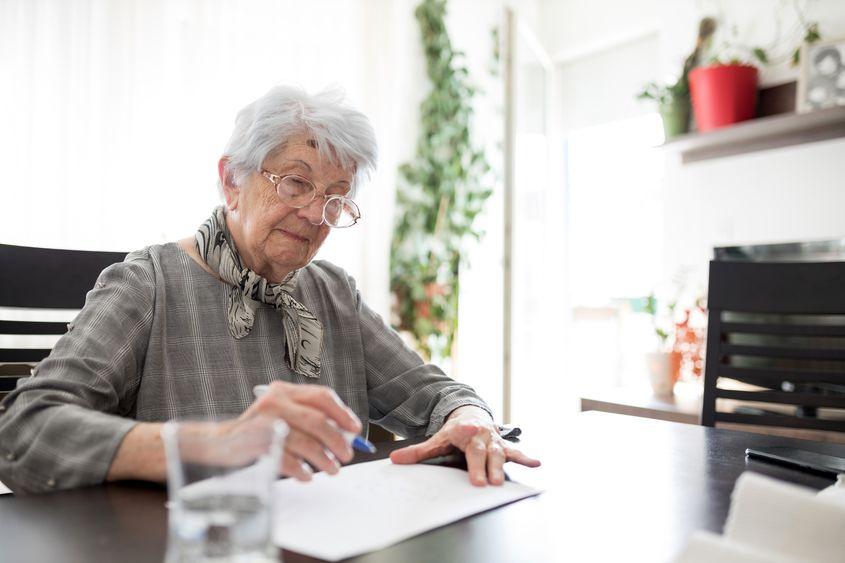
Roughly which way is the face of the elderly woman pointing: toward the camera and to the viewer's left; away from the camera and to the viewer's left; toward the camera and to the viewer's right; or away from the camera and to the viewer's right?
toward the camera and to the viewer's right

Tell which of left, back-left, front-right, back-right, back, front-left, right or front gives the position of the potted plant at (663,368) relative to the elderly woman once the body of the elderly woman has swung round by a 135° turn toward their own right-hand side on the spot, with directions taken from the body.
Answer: back-right

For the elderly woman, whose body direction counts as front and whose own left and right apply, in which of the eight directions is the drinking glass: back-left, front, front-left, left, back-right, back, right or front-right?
front-right

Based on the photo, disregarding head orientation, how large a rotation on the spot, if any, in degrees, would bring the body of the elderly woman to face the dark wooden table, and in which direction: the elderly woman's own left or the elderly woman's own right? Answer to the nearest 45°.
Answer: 0° — they already face it

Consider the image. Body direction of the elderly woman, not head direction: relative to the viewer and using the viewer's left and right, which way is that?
facing the viewer and to the right of the viewer

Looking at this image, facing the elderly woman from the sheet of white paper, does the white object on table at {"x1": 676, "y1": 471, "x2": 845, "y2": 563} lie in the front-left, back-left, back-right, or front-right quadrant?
back-right

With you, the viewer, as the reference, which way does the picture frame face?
facing the viewer and to the left of the viewer

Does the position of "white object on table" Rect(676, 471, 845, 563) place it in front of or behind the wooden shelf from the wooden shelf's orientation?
in front

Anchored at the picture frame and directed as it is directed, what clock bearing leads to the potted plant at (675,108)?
The potted plant is roughly at 2 o'clock from the picture frame.

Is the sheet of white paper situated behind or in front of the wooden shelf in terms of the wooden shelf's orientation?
in front
